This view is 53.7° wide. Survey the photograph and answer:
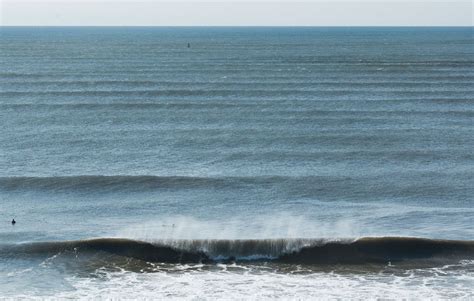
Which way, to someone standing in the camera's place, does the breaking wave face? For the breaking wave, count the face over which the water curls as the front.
facing the viewer
